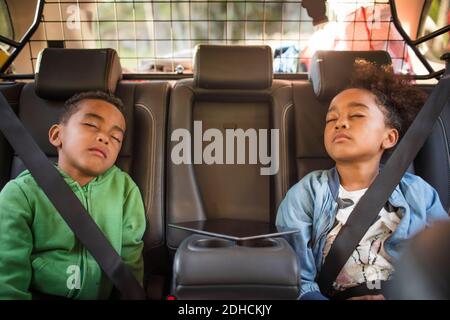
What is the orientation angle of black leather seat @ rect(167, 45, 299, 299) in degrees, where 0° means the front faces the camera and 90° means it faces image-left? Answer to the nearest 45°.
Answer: approximately 0°
